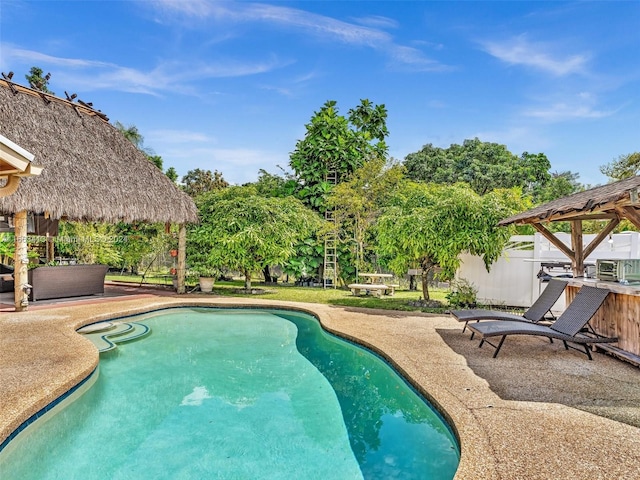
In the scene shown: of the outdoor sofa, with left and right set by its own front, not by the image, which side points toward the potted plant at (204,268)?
right

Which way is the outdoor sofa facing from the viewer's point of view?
away from the camera

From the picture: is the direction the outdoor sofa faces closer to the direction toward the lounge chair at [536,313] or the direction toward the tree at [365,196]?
the tree

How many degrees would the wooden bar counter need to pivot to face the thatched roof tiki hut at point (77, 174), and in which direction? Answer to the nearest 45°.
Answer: approximately 45° to its right

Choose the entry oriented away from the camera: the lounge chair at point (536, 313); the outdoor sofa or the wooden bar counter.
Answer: the outdoor sofa

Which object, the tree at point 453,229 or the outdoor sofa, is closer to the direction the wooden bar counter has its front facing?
the outdoor sofa

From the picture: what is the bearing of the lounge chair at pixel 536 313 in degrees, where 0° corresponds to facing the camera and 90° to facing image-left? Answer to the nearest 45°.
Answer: approximately 90°

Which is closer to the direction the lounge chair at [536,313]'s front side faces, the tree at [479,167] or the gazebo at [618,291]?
the tree

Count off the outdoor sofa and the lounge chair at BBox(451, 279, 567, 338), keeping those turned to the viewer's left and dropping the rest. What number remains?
1

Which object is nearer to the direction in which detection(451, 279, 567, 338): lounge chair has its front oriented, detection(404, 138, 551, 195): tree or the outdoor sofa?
the outdoor sofa

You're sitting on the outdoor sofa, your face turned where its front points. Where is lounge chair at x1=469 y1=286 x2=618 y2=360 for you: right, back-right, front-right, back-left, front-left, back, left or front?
back-right

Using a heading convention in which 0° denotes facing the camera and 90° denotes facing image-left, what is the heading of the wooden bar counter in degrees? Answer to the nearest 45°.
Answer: approximately 45°
